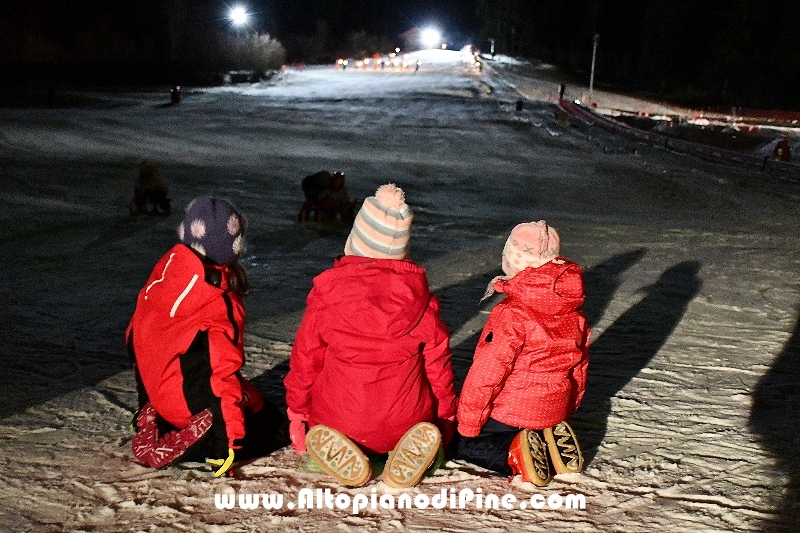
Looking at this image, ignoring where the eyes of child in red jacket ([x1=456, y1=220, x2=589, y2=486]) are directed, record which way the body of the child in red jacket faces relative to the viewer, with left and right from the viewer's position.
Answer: facing away from the viewer and to the left of the viewer

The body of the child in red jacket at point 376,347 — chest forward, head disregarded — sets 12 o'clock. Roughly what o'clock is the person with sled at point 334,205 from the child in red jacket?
The person with sled is roughly at 12 o'clock from the child in red jacket.

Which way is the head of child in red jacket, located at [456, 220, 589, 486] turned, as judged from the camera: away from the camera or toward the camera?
away from the camera

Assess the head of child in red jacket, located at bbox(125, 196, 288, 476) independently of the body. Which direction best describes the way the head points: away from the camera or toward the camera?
away from the camera

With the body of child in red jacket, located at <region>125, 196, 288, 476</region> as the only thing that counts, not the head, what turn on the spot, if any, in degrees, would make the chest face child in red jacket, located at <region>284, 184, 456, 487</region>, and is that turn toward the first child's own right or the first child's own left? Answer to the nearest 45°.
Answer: approximately 45° to the first child's own right

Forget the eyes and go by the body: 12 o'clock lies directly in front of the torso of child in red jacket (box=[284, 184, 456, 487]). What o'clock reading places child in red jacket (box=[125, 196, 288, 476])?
child in red jacket (box=[125, 196, 288, 476]) is roughly at 9 o'clock from child in red jacket (box=[284, 184, 456, 487]).

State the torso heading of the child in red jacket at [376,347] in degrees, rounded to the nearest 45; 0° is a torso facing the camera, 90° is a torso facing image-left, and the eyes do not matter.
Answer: approximately 180°
